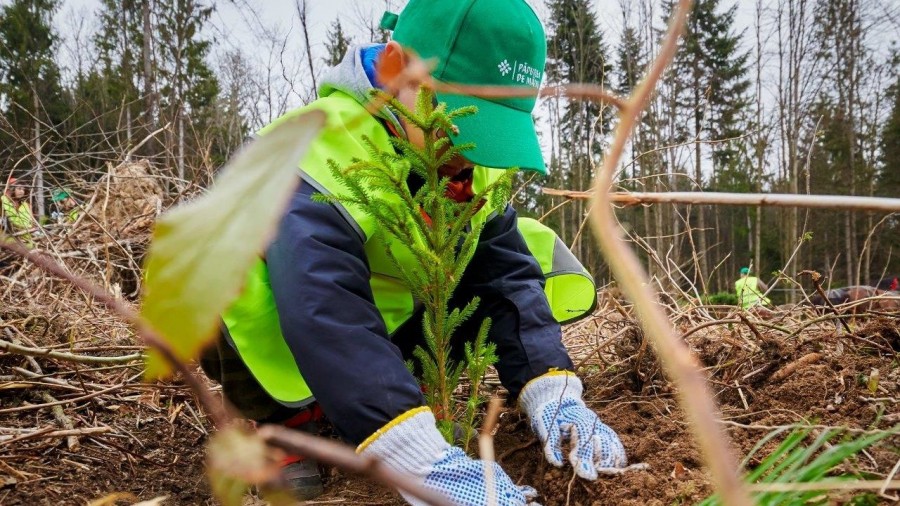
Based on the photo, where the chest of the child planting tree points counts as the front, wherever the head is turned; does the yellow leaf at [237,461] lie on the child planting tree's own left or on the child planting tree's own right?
on the child planting tree's own right

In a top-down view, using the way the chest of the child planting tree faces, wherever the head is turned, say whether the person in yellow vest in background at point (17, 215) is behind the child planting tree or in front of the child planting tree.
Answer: behind

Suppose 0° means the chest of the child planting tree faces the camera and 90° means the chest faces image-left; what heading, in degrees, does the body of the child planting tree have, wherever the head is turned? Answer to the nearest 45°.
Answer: approximately 315°

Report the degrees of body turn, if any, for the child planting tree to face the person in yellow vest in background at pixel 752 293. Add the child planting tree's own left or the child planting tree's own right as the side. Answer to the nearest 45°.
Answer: approximately 90° to the child planting tree's own left

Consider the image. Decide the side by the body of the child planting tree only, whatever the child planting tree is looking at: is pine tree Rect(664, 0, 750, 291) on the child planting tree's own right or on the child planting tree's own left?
on the child planting tree's own left

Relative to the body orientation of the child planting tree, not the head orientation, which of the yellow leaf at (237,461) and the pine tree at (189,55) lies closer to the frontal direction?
the yellow leaf

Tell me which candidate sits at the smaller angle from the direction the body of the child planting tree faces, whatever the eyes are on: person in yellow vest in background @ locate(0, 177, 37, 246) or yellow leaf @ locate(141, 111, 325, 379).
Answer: the yellow leaf

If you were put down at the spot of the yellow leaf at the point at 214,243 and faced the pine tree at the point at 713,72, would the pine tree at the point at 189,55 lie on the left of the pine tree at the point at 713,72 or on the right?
left

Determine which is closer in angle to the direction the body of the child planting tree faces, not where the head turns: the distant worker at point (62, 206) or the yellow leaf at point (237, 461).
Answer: the yellow leaf

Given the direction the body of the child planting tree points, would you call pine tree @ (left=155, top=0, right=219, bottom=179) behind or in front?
behind
